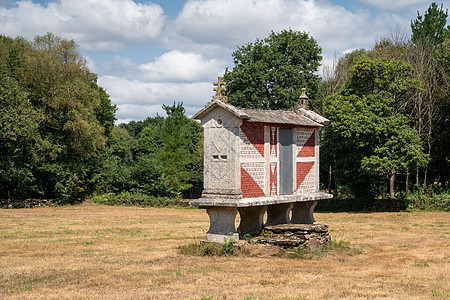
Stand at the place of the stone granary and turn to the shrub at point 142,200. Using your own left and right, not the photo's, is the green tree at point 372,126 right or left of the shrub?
right

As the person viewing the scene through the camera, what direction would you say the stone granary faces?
facing the viewer and to the right of the viewer

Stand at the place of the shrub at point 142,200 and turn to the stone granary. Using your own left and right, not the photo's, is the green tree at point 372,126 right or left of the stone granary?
left

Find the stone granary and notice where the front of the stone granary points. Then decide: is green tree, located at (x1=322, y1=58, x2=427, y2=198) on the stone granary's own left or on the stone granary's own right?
on the stone granary's own left

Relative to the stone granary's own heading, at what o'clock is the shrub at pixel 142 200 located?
The shrub is roughly at 7 o'clock from the stone granary.
